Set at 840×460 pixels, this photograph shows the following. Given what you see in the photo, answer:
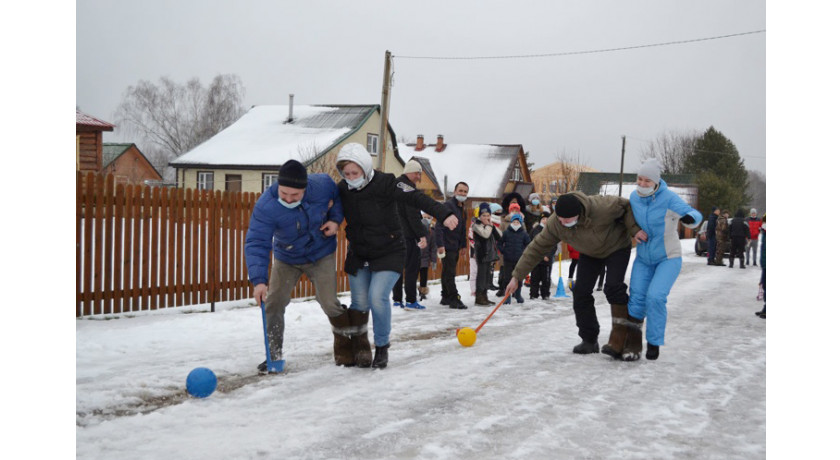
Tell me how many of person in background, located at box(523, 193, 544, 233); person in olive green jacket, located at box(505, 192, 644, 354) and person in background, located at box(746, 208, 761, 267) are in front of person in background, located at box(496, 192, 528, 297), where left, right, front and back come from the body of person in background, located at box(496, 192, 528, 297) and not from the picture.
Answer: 1

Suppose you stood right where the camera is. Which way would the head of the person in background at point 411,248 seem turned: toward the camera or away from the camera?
toward the camera

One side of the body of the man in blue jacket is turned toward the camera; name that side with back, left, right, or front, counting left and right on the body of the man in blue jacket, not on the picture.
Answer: front

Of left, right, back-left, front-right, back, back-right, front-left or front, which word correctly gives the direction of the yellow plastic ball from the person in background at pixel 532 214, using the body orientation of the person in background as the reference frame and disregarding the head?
front

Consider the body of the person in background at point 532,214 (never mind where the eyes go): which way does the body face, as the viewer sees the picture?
toward the camera

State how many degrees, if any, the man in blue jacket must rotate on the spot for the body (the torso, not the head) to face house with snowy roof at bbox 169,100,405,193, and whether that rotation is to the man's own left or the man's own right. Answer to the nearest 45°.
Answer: approximately 180°

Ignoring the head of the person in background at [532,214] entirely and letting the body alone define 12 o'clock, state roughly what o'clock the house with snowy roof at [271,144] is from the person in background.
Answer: The house with snowy roof is roughly at 5 o'clock from the person in background.

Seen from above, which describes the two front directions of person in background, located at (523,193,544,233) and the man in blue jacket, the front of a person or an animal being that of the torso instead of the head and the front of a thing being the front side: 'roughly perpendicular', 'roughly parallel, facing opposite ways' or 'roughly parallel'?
roughly parallel

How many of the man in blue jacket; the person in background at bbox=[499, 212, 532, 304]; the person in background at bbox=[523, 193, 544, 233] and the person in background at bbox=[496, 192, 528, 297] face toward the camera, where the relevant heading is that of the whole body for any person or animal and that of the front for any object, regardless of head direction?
4

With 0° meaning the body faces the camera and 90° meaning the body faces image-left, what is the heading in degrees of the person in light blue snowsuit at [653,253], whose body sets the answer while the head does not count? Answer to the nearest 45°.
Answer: approximately 45°

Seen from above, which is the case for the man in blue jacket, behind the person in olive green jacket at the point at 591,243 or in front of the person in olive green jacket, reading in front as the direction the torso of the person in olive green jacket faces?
in front

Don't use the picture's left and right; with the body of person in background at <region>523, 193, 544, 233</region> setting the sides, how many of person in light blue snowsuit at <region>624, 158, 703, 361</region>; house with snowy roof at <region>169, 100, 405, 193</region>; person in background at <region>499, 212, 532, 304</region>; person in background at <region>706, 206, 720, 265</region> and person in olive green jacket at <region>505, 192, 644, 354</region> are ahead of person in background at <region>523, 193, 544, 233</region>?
3

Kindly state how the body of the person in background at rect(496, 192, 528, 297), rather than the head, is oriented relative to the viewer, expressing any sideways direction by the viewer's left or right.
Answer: facing the viewer

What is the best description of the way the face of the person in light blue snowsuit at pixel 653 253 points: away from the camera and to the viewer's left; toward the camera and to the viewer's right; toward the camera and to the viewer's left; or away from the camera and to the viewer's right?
toward the camera and to the viewer's left

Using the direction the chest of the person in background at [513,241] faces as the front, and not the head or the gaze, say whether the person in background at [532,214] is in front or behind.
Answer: behind

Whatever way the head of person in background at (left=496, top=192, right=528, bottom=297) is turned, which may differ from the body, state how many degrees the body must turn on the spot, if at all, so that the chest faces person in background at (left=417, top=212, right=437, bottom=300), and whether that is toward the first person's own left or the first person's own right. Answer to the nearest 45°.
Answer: approximately 45° to the first person's own right
